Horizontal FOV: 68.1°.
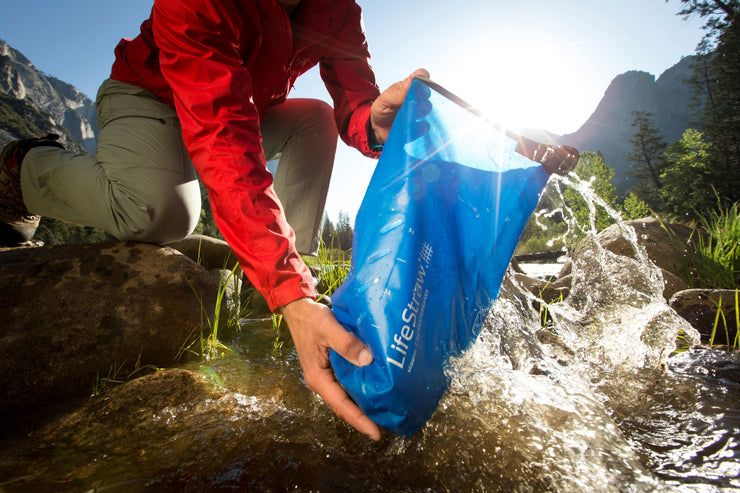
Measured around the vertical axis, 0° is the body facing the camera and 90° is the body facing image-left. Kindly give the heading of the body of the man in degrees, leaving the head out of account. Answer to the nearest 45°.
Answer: approximately 315°

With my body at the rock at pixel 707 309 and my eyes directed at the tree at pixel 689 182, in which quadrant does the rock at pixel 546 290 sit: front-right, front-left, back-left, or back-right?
front-left

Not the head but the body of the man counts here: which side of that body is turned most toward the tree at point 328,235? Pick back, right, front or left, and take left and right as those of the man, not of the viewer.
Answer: left

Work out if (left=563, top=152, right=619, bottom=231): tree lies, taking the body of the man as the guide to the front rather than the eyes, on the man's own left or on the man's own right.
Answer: on the man's own left

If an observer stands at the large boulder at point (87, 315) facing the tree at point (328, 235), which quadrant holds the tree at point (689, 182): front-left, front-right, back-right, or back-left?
front-right

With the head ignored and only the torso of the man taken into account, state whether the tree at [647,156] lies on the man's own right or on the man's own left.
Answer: on the man's own left
